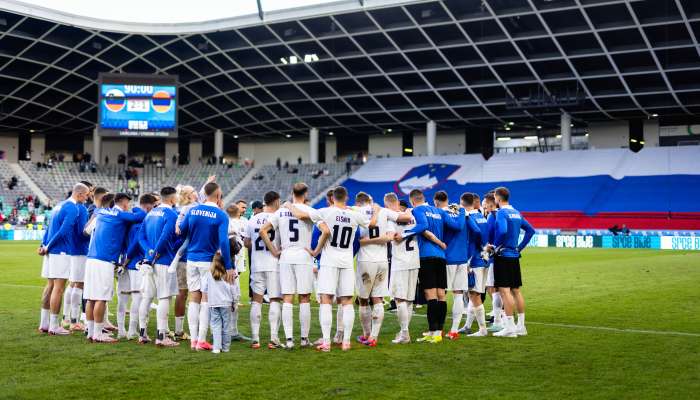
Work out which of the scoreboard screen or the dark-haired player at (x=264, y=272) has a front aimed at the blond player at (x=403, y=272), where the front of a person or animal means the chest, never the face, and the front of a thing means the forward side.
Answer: the scoreboard screen

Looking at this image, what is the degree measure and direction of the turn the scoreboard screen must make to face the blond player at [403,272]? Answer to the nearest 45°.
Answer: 0° — it already faces them

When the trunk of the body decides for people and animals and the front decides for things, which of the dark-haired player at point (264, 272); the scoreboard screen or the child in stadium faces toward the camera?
the scoreboard screen

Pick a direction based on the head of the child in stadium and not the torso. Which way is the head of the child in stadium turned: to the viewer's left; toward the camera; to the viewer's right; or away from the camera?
away from the camera

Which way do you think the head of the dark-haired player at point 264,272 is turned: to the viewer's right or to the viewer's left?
to the viewer's right

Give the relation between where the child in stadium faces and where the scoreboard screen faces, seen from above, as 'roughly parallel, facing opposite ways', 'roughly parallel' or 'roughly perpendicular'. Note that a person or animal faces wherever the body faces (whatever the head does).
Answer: roughly parallel, facing opposite ways

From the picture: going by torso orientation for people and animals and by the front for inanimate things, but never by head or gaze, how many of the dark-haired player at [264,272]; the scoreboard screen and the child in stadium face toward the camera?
1

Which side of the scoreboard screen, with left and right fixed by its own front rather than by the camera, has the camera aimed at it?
front

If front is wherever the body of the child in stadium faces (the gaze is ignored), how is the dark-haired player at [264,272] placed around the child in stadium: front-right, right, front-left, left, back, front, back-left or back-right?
front-right

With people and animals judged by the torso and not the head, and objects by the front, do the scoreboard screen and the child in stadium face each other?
yes

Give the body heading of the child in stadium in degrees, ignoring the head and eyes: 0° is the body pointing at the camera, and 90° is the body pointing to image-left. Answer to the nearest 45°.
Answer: approximately 180°

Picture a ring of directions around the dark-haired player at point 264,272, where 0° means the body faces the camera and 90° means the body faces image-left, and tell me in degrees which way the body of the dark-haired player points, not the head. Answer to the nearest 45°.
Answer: approximately 180°

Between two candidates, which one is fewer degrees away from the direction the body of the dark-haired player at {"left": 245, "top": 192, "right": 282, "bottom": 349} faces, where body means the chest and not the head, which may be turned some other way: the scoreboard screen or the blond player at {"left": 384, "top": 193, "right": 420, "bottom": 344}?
the scoreboard screen

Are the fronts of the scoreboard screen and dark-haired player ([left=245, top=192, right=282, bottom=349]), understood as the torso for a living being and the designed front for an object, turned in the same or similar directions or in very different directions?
very different directions

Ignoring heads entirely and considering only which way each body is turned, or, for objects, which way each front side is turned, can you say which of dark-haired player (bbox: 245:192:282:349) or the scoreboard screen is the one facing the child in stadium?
the scoreboard screen

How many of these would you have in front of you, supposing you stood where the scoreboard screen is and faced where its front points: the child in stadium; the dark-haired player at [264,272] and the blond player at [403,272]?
3

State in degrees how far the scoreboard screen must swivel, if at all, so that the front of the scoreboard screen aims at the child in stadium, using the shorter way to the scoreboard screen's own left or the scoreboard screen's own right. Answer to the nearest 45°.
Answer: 0° — it already faces them

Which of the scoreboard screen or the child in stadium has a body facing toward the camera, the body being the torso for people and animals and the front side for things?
the scoreboard screen
